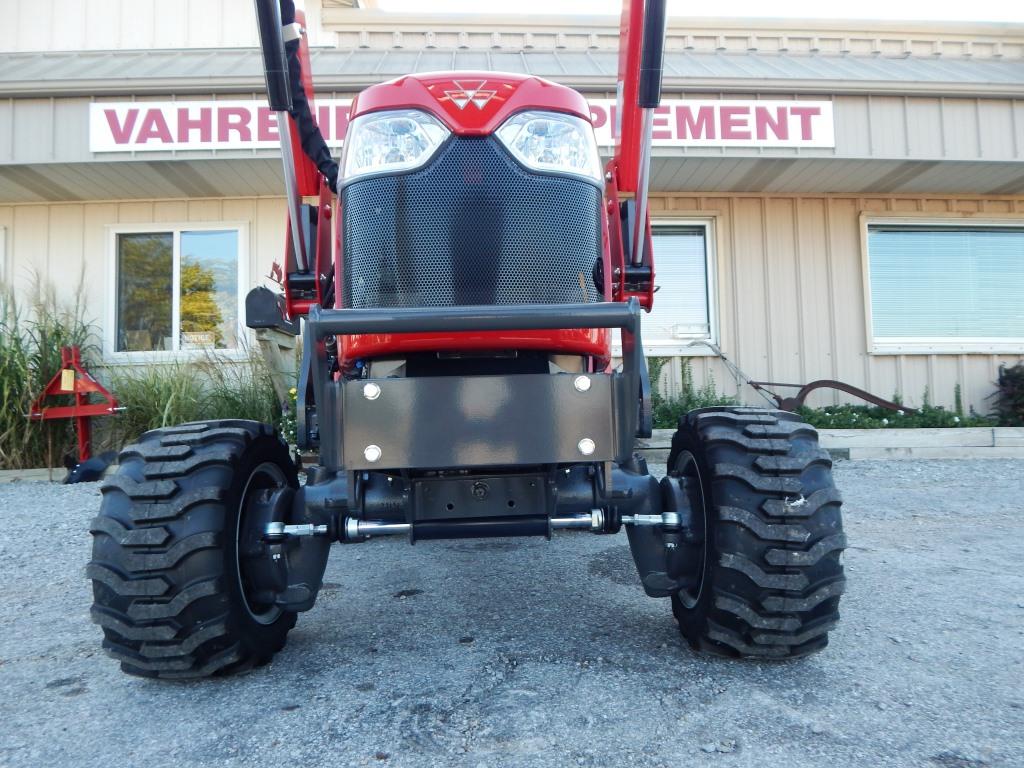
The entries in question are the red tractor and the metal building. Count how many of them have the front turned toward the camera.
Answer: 2

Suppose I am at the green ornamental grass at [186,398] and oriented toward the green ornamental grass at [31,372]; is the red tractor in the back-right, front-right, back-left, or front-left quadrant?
back-left

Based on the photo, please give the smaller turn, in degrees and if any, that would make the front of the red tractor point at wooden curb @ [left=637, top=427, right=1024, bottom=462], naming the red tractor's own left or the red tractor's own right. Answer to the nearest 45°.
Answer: approximately 135° to the red tractor's own left

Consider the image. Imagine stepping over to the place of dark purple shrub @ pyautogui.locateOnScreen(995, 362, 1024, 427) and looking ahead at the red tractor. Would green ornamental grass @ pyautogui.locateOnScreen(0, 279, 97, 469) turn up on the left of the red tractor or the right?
right

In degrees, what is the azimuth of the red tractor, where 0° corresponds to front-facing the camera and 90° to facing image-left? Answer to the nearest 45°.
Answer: approximately 0°

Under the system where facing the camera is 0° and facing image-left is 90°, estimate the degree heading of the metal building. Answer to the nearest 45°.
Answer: approximately 0°
